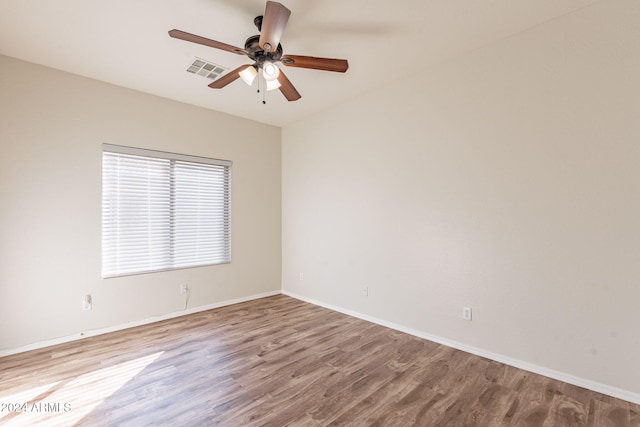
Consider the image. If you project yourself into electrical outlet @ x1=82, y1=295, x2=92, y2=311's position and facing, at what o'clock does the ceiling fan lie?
The ceiling fan is roughly at 11 o'clock from the electrical outlet.

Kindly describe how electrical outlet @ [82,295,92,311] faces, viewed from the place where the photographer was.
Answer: facing the viewer

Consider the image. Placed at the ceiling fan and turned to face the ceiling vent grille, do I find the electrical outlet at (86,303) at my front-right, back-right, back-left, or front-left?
front-left
